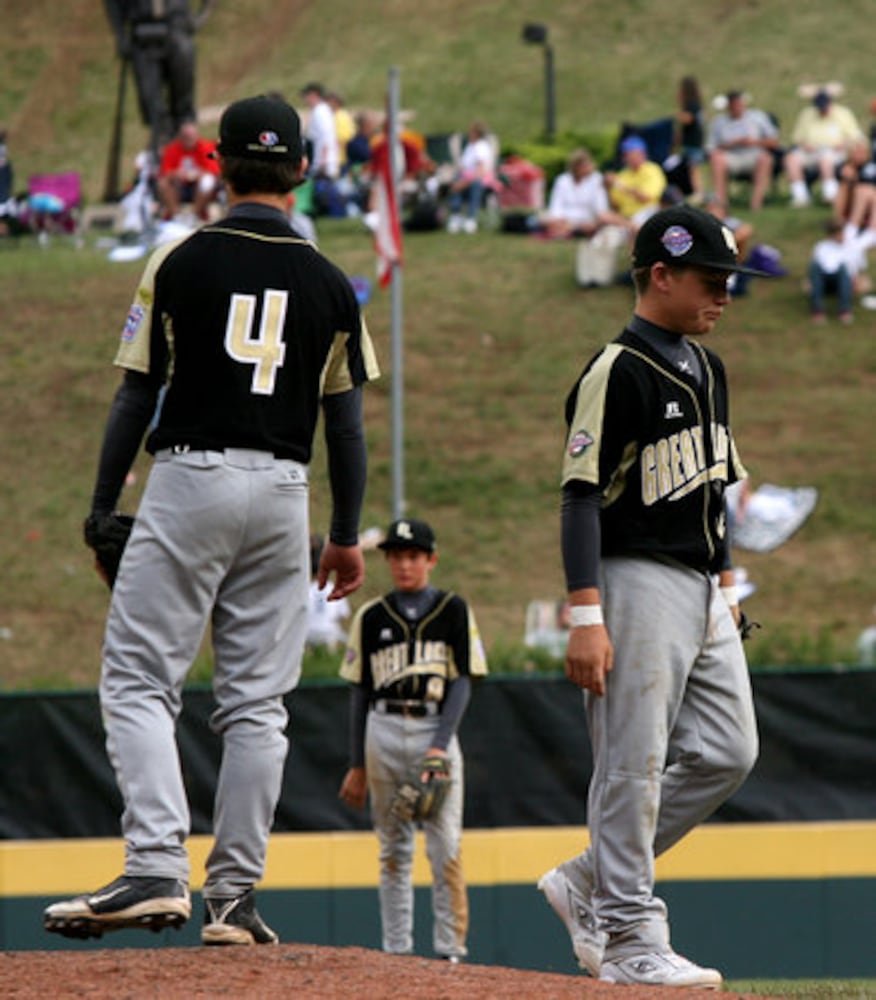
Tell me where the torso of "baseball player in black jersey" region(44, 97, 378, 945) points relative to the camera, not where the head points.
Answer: away from the camera

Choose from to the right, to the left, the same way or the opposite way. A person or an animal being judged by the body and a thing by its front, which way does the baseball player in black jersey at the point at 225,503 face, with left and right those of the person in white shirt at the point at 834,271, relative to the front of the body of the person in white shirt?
the opposite way

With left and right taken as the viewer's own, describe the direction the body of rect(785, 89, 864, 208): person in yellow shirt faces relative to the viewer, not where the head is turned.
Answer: facing the viewer

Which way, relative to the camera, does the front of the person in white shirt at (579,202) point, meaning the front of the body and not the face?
toward the camera

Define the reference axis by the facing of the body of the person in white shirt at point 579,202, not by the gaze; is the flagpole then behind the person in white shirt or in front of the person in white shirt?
in front

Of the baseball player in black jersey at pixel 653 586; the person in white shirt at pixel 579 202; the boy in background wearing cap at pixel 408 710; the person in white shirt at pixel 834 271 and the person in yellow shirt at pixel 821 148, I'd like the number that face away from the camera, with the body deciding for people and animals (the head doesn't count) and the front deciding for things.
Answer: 0

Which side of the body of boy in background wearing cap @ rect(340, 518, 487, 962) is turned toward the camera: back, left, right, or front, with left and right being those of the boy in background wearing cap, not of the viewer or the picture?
front

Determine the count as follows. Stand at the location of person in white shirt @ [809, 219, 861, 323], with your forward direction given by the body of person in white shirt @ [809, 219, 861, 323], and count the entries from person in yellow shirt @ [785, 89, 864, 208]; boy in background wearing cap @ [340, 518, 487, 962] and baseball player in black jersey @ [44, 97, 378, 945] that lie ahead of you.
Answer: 2

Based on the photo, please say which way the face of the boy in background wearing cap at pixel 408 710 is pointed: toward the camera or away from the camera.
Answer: toward the camera

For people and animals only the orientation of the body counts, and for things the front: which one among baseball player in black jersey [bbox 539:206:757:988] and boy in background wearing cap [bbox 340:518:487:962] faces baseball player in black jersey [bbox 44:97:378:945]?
the boy in background wearing cap

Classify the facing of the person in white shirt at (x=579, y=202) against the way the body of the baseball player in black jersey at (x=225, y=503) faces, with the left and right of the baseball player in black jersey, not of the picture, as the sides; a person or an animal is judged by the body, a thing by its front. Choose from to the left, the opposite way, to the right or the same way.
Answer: the opposite way

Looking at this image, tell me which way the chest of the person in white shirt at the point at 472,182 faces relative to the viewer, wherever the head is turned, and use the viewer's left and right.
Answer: facing the viewer and to the left of the viewer

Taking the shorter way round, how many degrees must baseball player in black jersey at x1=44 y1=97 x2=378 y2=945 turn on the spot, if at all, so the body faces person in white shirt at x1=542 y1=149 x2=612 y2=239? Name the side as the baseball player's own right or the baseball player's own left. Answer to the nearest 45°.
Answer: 0° — they already face them

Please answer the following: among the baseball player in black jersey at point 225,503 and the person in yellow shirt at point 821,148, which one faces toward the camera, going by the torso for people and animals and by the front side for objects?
the person in yellow shirt

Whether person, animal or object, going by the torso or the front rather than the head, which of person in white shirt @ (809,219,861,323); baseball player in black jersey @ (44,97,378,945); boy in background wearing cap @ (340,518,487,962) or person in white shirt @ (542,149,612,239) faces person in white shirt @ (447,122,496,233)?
the baseball player in black jersey

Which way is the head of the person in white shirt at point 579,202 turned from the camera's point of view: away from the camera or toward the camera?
toward the camera

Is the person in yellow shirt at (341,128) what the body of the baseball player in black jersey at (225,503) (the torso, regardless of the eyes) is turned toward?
yes

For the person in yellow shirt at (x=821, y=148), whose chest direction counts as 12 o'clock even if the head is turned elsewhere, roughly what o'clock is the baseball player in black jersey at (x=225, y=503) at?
The baseball player in black jersey is roughly at 12 o'clock from the person in yellow shirt.

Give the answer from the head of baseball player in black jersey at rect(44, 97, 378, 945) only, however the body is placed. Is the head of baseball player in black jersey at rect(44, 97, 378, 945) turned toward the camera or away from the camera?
away from the camera
